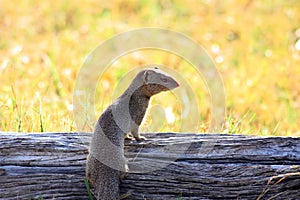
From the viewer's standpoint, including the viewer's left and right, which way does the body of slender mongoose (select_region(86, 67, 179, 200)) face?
facing to the right of the viewer
